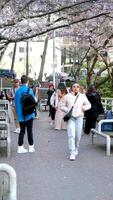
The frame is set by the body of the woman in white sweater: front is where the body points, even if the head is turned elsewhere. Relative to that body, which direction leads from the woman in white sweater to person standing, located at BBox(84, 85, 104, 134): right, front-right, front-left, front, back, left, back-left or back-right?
back

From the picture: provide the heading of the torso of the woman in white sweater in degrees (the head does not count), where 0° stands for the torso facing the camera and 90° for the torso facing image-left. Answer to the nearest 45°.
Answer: approximately 0°

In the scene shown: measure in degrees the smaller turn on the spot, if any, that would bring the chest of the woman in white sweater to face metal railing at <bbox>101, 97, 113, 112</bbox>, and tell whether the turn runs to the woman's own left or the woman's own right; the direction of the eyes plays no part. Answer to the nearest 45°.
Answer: approximately 180°
